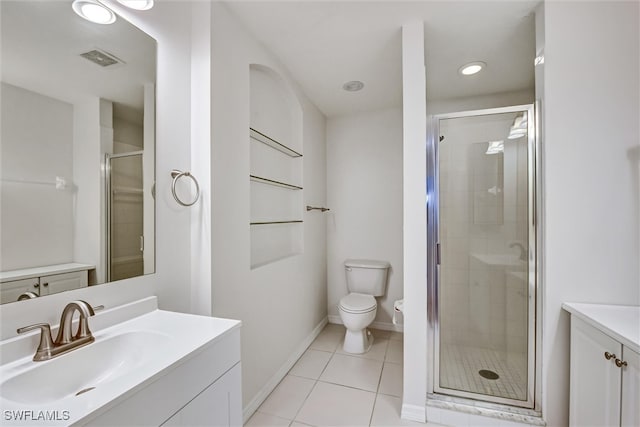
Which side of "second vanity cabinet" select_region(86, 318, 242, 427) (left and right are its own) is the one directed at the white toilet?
left

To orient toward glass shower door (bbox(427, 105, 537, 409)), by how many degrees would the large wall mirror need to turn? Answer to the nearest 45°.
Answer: approximately 45° to its left

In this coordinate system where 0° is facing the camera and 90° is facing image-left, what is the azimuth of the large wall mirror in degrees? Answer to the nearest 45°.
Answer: approximately 315°

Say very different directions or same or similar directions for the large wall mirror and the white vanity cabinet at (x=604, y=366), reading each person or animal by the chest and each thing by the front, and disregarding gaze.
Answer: very different directions

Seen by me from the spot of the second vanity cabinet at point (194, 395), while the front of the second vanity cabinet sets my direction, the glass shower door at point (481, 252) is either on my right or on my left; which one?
on my left

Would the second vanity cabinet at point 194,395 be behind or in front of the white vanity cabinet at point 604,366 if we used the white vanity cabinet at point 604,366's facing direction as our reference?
in front

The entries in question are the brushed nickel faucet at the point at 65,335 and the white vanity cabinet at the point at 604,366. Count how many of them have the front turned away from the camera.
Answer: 0

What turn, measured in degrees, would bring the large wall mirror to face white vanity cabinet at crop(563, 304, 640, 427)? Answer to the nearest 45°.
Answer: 0° — it already faces it

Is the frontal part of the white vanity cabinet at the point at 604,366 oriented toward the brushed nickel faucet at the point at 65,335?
yes

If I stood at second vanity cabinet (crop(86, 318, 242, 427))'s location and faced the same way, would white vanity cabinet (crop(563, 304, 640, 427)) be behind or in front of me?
in front

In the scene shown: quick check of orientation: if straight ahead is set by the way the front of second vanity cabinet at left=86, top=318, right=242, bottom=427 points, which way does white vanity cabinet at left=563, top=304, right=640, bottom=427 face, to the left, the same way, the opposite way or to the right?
the opposite way

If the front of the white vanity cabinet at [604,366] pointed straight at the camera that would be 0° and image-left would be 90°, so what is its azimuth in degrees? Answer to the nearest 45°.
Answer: approximately 45°
